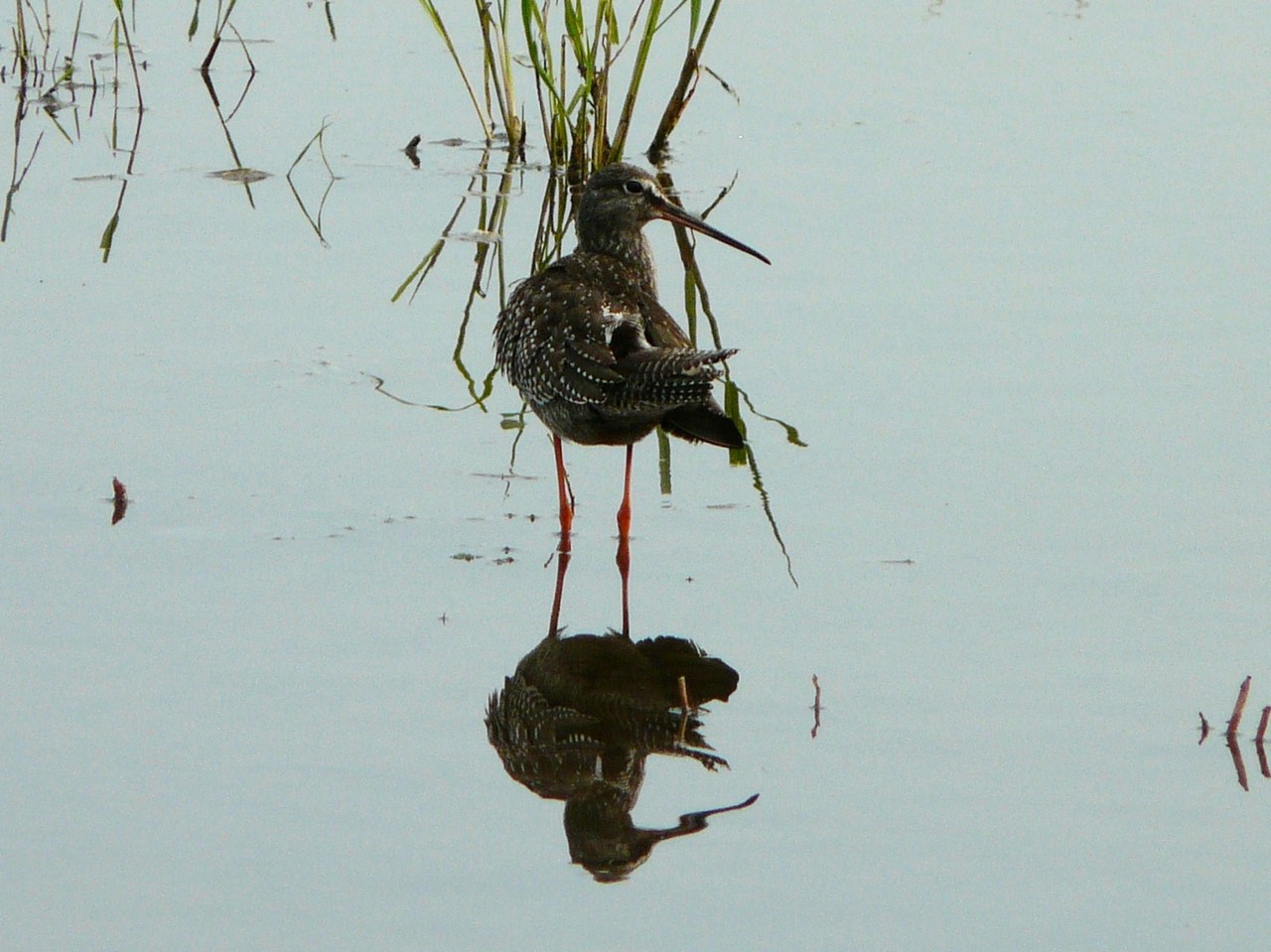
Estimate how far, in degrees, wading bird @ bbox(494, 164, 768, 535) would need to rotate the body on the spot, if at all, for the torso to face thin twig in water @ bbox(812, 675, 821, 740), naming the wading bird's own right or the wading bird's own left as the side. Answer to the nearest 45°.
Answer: approximately 180°

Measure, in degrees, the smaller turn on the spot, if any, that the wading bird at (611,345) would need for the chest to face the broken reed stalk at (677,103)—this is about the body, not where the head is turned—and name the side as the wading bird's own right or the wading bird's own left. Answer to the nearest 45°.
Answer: approximately 45° to the wading bird's own right

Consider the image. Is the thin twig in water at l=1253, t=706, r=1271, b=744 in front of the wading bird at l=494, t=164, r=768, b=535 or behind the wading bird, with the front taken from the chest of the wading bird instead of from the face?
behind

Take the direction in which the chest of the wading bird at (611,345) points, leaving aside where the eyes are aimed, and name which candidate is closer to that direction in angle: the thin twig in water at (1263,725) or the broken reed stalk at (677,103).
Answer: the broken reed stalk

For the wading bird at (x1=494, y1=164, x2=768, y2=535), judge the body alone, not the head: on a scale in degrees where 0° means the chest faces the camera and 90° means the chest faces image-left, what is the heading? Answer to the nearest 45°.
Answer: approximately 135°

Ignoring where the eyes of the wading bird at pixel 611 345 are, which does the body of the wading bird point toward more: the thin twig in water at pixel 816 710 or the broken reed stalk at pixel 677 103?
the broken reed stalk
